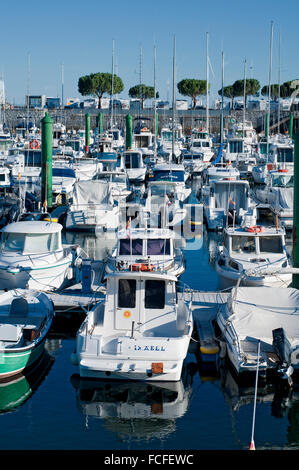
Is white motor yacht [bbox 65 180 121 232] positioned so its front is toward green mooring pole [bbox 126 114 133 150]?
yes

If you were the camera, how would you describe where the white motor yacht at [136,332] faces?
facing away from the viewer

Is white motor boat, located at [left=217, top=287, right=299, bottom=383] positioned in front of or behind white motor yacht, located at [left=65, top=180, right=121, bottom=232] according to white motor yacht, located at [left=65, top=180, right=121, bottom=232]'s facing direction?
behind

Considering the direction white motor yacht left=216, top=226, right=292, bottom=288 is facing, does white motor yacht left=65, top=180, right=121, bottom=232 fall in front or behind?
behind

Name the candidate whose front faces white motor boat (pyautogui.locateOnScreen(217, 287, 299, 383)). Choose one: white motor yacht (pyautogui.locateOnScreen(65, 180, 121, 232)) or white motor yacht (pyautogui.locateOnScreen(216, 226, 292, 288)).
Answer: white motor yacht (pyautogui.locateOnScreen(216, 226, 292, 288))

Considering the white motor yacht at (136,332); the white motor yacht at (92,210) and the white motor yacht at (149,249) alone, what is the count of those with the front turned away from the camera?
2
